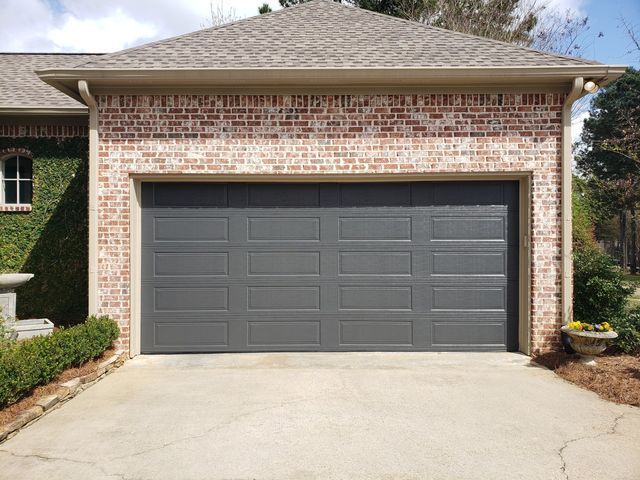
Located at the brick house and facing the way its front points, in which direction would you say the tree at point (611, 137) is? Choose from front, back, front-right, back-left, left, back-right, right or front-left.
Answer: back-left

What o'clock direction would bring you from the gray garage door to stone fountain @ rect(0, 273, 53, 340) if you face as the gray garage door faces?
The stone fountain is roughly at 3 o'clock from the gray garage door.

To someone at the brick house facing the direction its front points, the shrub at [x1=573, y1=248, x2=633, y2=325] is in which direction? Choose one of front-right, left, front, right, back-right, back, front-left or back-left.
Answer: left

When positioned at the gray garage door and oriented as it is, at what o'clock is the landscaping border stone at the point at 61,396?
The landscaping border stone is roughly at 2 o'clock from the gray garage door.

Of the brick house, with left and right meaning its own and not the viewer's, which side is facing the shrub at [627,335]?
left

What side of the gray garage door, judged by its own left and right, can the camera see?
front

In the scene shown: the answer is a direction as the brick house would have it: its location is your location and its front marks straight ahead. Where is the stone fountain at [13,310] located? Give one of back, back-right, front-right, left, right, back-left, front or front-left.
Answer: right

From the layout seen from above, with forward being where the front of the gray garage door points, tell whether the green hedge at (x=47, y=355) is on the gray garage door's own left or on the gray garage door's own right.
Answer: on the gray garage door's own right

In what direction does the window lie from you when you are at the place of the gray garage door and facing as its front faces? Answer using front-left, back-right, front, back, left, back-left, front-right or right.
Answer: right

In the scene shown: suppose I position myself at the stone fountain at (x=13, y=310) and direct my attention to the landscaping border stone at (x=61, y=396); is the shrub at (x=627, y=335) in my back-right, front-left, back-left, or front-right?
front-left

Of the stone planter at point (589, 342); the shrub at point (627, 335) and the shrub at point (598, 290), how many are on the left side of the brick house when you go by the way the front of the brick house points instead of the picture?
3

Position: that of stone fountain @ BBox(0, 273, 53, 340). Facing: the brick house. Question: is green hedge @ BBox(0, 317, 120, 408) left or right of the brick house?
right

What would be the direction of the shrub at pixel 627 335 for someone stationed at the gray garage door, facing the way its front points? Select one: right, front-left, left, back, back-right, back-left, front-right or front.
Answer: left

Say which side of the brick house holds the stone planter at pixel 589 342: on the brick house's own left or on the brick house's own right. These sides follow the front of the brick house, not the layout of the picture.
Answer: on the brick house's own left

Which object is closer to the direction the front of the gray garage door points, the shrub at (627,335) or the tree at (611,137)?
the shrub
